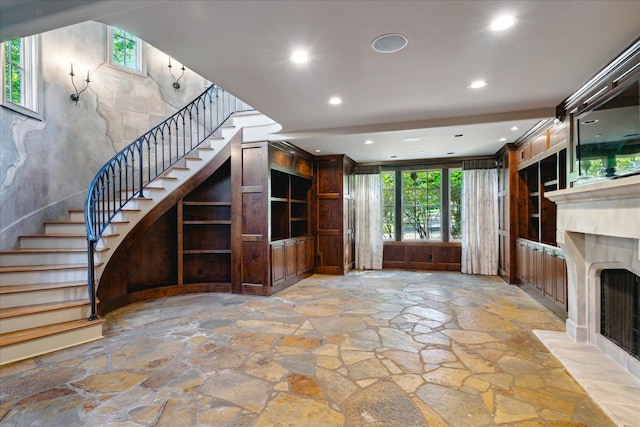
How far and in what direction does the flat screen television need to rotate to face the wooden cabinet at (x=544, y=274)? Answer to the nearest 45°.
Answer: approximately 90° to its right

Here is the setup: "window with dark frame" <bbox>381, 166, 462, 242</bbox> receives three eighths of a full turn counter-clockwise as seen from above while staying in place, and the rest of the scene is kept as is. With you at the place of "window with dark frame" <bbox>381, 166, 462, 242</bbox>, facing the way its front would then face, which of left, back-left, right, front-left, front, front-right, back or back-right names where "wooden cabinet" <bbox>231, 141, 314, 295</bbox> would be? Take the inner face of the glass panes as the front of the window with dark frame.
back

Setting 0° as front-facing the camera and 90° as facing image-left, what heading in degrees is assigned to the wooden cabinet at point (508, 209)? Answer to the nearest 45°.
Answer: approximately 90°

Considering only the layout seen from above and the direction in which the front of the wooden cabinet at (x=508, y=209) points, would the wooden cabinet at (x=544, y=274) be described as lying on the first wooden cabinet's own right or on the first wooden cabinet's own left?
on the first wooden cabinet's own left

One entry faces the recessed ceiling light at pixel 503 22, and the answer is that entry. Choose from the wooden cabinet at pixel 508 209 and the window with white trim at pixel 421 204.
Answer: the window with white trim

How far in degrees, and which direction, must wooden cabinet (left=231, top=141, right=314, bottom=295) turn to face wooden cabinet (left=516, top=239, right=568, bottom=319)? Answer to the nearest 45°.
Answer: approximately 45° to its left

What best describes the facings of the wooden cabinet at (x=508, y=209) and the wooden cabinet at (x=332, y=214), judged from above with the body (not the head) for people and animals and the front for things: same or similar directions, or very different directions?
very different directions

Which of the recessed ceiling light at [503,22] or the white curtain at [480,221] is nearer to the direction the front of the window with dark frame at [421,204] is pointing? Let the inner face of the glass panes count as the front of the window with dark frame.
the recessed ceiling light

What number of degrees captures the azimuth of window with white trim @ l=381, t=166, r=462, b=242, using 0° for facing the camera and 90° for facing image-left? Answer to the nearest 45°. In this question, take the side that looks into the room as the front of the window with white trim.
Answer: approximately 0°

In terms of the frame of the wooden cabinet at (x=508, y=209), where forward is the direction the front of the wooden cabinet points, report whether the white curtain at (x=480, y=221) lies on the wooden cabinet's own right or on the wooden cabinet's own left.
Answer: on the wooden cabinet's own right

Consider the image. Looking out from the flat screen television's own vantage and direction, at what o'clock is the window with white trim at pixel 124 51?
The window with white trim is roughly at 1 o'clock from the flat screen television.
